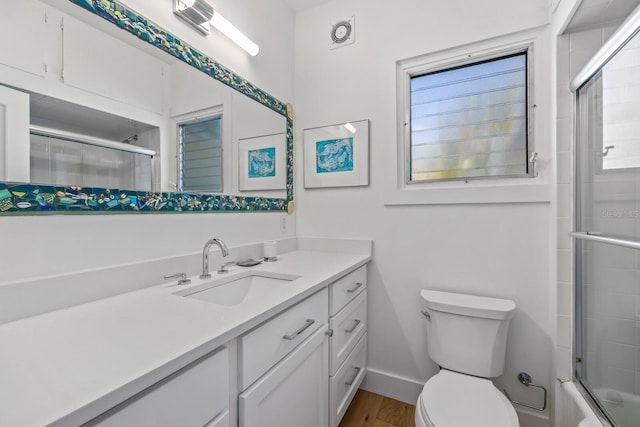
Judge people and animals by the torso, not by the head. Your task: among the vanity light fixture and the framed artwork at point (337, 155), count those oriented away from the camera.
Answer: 0

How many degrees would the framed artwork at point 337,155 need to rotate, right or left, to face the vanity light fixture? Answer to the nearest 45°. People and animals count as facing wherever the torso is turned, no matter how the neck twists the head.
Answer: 0° — it already faces it

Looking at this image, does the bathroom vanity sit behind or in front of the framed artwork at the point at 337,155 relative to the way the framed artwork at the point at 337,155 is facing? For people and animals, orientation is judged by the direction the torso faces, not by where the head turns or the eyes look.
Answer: in front

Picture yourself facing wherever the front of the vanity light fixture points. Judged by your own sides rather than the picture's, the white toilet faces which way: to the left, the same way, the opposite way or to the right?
to the right

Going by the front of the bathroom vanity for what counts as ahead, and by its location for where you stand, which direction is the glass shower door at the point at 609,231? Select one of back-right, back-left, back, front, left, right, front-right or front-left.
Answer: front-left

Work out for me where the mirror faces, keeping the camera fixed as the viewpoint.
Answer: facing the viewer and to the right of the viewer

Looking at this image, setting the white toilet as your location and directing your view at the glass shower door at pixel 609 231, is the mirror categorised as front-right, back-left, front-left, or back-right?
back-right
